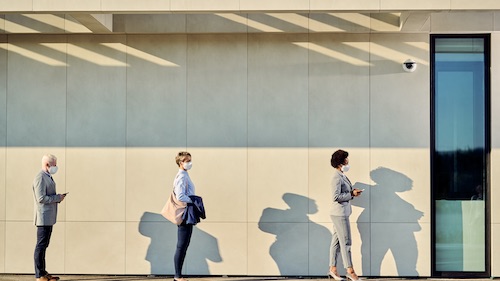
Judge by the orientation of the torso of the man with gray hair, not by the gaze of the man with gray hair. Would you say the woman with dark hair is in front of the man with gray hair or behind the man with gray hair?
in front

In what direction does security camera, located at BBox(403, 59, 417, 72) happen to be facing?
toward the camera

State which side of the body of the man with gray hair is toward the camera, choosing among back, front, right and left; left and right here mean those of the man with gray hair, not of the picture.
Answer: right

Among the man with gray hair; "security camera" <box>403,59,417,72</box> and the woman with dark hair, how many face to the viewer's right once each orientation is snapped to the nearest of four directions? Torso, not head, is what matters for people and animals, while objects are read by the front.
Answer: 2

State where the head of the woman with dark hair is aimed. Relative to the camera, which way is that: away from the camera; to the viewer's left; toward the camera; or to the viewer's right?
to the viewer's right

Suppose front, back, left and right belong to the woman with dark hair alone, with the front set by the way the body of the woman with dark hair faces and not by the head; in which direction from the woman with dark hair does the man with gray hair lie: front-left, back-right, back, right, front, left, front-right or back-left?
back

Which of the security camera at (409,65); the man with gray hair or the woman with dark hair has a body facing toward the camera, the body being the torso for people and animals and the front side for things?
the security camera

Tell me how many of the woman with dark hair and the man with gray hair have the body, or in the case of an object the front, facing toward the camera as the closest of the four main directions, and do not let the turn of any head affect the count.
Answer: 0

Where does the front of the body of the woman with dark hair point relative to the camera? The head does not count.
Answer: to the viewer's right

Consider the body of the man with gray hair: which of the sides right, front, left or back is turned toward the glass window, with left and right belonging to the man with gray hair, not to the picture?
front

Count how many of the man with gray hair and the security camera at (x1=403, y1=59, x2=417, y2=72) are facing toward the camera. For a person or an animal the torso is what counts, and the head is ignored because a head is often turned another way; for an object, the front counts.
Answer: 1

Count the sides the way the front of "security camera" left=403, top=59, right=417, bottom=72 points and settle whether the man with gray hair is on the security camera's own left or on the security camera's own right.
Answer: on the security camera's own right
